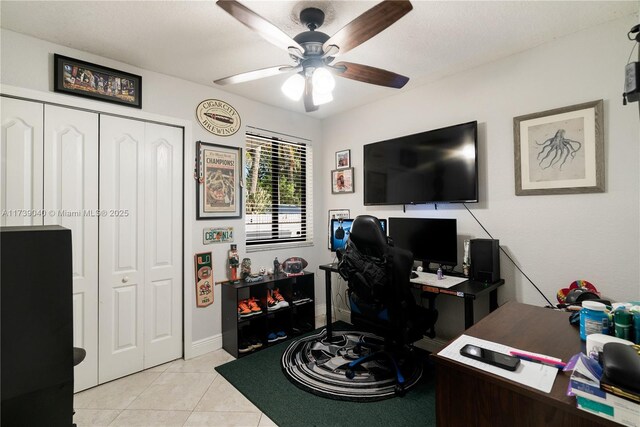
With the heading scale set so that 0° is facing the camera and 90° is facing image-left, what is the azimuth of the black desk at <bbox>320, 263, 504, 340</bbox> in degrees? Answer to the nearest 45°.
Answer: approximately 45°

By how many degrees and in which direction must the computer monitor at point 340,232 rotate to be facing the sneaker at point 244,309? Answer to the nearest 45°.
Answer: approximately 45° to its right

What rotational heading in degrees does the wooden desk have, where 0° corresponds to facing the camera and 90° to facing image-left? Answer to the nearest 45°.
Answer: approximately 45°

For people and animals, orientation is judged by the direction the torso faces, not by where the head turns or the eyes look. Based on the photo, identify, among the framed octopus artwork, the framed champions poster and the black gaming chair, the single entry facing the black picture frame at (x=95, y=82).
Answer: the framed octopus artwork

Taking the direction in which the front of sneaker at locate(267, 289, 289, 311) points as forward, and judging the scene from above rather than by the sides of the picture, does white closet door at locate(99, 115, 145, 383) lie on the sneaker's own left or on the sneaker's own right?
on the sneaker's own right

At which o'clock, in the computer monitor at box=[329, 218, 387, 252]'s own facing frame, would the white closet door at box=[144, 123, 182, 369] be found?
The white closet door is roughly at 2 o'clock from the computer monitor.

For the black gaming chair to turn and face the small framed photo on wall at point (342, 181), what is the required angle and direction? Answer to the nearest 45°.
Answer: approximately 45° to its left

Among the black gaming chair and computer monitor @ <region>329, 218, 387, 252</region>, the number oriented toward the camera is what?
1

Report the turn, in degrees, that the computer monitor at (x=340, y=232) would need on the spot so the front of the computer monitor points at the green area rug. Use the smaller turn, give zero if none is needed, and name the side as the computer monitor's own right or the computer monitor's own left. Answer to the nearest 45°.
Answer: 0° — it already faces it
